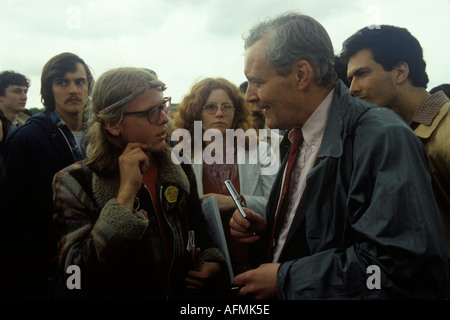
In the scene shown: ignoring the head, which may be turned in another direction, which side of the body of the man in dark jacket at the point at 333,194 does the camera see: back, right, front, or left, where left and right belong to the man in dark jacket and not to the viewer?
left

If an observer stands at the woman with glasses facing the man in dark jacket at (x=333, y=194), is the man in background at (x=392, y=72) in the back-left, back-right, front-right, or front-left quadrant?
front-left

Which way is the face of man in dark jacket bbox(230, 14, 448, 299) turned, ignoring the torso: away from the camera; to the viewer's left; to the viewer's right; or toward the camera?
to the viewer's left

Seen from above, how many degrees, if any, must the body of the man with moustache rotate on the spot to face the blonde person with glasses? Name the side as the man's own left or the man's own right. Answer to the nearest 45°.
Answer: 0° — they already face them

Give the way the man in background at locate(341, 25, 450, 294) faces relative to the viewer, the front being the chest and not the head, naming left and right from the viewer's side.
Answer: facing to the left of the viewer

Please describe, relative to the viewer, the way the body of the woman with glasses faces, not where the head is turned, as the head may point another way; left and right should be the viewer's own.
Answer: facing the viewer

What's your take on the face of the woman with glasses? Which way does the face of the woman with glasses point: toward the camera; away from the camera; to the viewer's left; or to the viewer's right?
toward the camera

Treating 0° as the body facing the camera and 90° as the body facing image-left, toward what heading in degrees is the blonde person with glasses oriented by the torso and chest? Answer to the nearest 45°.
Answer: approximately 315°

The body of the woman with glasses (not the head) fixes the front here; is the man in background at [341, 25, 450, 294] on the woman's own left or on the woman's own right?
on the woman's own left
